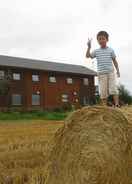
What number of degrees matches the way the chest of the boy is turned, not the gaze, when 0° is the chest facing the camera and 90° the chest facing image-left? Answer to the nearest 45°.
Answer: approximately 0°
